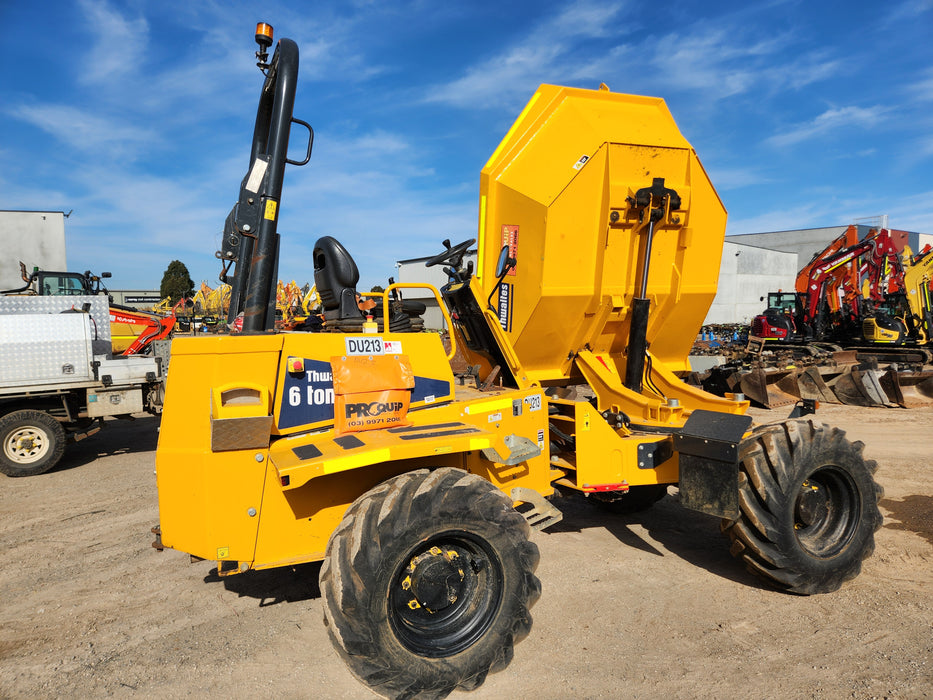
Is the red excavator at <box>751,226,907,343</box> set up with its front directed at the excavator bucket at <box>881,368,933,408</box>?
no

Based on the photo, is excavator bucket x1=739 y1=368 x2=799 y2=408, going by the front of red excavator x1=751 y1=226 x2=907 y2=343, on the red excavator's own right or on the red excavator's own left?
on the red excavator's own right

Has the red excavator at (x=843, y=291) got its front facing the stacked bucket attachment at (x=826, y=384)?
no

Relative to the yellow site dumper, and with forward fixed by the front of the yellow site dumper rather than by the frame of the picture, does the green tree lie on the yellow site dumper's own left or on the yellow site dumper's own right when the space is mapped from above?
on the yellow site dumper's own left

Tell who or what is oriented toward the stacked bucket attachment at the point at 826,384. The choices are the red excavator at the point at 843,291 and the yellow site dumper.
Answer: the yellow site dumper

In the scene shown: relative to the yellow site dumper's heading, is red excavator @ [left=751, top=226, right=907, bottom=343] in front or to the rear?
in front

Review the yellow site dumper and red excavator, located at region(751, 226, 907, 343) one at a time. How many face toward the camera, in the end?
0

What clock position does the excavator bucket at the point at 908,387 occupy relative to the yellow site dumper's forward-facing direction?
The excavator bucket is roughly at 12 o'clock from the yellow site dumper.

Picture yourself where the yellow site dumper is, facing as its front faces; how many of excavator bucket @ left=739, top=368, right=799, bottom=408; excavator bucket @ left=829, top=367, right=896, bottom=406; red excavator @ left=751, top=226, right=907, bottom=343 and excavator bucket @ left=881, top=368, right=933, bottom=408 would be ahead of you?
4

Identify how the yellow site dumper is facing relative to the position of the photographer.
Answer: facing away from the viewer and to the right of the viewer

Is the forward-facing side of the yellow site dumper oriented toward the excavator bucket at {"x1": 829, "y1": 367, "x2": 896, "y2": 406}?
yes
